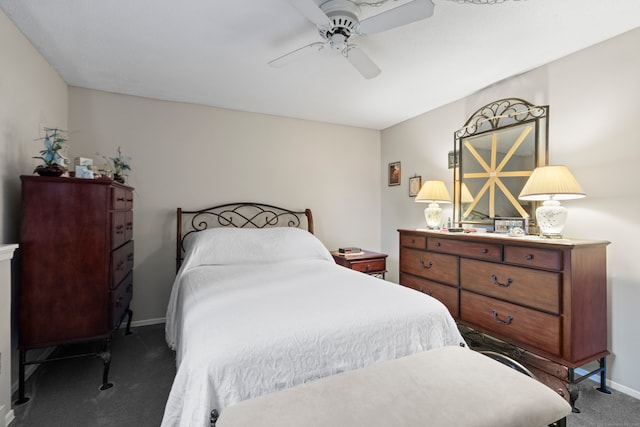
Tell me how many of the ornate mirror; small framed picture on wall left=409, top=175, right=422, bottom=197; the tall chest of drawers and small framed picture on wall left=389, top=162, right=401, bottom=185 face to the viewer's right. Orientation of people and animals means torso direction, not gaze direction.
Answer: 1

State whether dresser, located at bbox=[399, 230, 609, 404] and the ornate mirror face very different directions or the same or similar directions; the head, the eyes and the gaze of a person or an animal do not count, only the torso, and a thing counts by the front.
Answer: same or similar directions

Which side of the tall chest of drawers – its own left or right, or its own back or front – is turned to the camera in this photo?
right

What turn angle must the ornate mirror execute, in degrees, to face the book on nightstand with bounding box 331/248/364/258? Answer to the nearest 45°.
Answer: approximately 45° to its right

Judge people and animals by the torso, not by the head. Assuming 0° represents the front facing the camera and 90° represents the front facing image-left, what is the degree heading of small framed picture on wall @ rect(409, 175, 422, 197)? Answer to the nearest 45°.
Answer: approximately 45°

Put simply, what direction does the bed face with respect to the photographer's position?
facing the viewer and to the right of the viewer

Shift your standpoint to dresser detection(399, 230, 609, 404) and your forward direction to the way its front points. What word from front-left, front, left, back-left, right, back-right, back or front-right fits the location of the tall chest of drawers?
front

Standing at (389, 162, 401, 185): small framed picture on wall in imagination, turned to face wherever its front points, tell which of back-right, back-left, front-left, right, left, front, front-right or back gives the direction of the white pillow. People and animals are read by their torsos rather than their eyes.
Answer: front

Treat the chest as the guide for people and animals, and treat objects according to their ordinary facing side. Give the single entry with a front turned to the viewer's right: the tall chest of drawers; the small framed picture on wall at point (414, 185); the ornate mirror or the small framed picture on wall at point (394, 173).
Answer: the tall chest of drawers

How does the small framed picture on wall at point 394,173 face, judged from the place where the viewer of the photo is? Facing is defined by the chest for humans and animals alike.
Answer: facing the viewer and to the left of the viewer

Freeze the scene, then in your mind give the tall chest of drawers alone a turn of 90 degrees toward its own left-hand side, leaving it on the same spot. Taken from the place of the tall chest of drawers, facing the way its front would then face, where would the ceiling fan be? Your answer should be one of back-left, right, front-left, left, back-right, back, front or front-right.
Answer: back-right

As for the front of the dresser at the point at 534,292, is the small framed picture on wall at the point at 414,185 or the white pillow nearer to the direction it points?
the white pillow

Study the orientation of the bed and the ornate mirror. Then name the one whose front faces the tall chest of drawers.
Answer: the ornate mirror

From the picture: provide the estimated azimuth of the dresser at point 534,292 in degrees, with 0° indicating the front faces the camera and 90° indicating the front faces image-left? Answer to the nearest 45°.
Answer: approximately 45°
